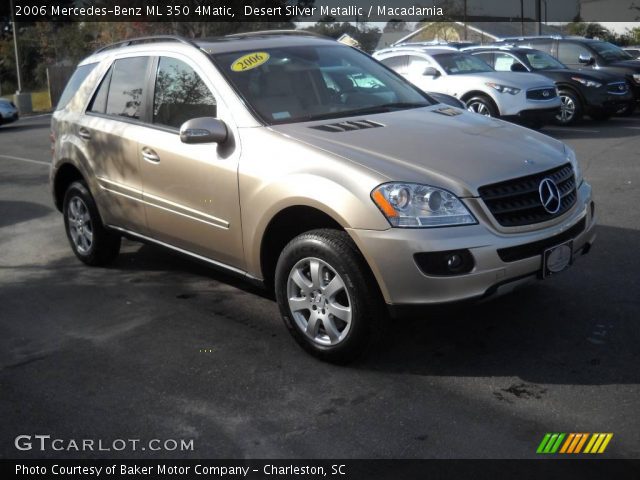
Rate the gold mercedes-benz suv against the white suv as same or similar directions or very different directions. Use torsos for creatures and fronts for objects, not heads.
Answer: same or similar directions

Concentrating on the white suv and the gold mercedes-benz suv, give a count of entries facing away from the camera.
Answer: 0

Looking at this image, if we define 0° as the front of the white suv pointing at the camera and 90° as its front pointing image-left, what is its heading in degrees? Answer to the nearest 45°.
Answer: approximately 315°

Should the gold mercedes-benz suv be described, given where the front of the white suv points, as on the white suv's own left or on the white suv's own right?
on the white suv's own right

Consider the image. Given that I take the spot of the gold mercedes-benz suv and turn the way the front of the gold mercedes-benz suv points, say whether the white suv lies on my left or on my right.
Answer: on my left

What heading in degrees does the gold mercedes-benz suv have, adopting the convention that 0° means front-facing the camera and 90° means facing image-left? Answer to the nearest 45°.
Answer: approximately 315°
